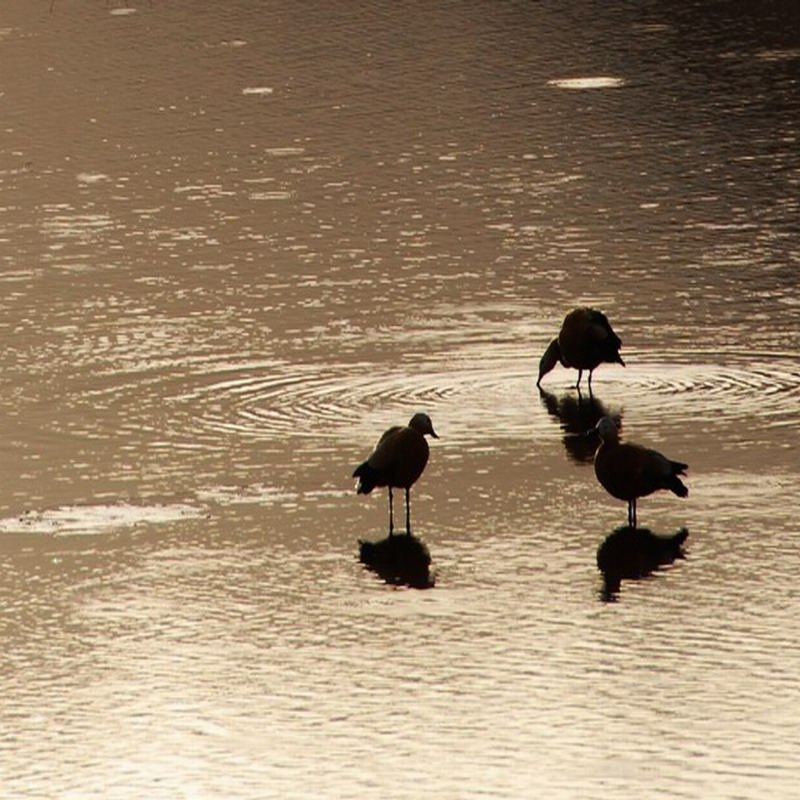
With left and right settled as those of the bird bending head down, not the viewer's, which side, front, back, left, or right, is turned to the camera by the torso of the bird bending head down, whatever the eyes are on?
left

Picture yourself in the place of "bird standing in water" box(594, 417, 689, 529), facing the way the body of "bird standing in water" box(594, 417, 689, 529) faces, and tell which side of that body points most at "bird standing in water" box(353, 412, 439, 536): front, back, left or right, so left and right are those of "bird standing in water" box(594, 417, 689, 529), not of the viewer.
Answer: front

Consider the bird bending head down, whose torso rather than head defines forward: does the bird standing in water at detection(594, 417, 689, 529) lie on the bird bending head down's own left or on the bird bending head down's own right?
on the bird bending head down's own left

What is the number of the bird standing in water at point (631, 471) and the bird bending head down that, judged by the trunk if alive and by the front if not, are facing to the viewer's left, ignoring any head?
2

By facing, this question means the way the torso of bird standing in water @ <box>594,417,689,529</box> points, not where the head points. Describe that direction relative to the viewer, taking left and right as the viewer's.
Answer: facing to the left of the viewer

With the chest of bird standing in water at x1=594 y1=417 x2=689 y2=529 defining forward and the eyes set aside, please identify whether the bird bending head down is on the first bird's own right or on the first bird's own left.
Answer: on the first bird's own right

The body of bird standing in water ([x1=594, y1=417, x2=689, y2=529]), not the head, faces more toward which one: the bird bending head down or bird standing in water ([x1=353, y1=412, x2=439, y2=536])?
the bird standing in water
